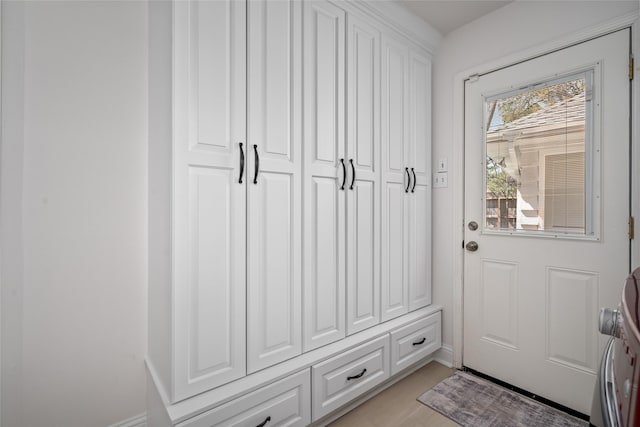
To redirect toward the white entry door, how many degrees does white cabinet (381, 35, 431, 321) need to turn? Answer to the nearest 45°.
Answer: approximately 45° to its left

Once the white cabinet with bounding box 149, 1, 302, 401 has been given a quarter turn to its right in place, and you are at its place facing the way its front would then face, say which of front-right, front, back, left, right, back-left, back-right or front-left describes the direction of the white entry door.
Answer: back-left

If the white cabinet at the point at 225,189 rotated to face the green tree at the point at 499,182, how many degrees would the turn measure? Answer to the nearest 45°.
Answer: approximately 45° to its left

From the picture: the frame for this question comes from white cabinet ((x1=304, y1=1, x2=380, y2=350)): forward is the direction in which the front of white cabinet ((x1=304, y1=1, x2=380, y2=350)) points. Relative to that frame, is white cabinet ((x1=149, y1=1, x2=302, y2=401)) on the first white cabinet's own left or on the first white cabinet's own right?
on the first white cabinet's own right

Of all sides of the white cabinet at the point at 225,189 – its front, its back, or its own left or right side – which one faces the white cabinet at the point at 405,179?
left

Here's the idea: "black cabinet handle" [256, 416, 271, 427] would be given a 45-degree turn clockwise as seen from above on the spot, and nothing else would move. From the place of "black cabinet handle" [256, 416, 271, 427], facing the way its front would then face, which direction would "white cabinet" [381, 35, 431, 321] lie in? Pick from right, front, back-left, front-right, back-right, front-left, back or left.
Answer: back-left

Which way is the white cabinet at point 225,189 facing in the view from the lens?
facing the viewer and to the right of the viewer

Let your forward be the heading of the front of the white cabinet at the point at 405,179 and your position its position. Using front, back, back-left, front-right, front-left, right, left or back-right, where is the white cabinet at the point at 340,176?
right

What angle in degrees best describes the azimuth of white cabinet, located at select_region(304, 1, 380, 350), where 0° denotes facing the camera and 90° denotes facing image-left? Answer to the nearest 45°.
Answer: approximately 315°

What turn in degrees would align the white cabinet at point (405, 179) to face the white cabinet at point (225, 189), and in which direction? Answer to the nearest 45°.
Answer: approximately 90° to its right

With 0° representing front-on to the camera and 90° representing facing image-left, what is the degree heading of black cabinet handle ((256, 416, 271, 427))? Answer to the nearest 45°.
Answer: approximately 315°

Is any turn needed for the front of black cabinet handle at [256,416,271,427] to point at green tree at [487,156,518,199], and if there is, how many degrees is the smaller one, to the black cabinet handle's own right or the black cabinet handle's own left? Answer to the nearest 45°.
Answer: approximately 45° to the black cabinet handle's own left
